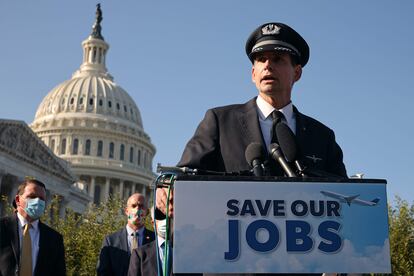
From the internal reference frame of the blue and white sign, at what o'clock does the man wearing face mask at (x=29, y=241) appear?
The man wearing face mask is roughly at 5 o'clock from the blue and white sign.

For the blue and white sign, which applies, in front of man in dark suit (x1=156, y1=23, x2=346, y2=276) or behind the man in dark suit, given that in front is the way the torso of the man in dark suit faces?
in front

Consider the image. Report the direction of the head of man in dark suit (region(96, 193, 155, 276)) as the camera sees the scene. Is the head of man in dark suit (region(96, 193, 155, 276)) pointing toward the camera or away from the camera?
toward the camera

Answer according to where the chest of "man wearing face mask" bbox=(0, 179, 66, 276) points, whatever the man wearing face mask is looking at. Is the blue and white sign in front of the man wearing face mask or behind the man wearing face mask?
in front

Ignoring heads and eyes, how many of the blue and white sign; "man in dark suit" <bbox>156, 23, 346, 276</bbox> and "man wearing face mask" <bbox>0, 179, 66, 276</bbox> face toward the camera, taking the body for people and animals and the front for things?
3

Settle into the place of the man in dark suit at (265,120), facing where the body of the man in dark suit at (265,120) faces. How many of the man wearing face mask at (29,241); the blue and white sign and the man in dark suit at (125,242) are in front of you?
1

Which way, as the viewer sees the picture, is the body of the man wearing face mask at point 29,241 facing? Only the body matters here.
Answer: toward the camera

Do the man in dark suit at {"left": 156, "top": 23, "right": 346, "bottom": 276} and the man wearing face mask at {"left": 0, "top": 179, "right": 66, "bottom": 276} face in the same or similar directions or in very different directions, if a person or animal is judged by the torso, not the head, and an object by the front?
same or similar directions

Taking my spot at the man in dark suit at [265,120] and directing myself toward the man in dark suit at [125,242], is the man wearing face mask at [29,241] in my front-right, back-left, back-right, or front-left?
front-left

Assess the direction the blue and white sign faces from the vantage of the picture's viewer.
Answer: facing the viewer
